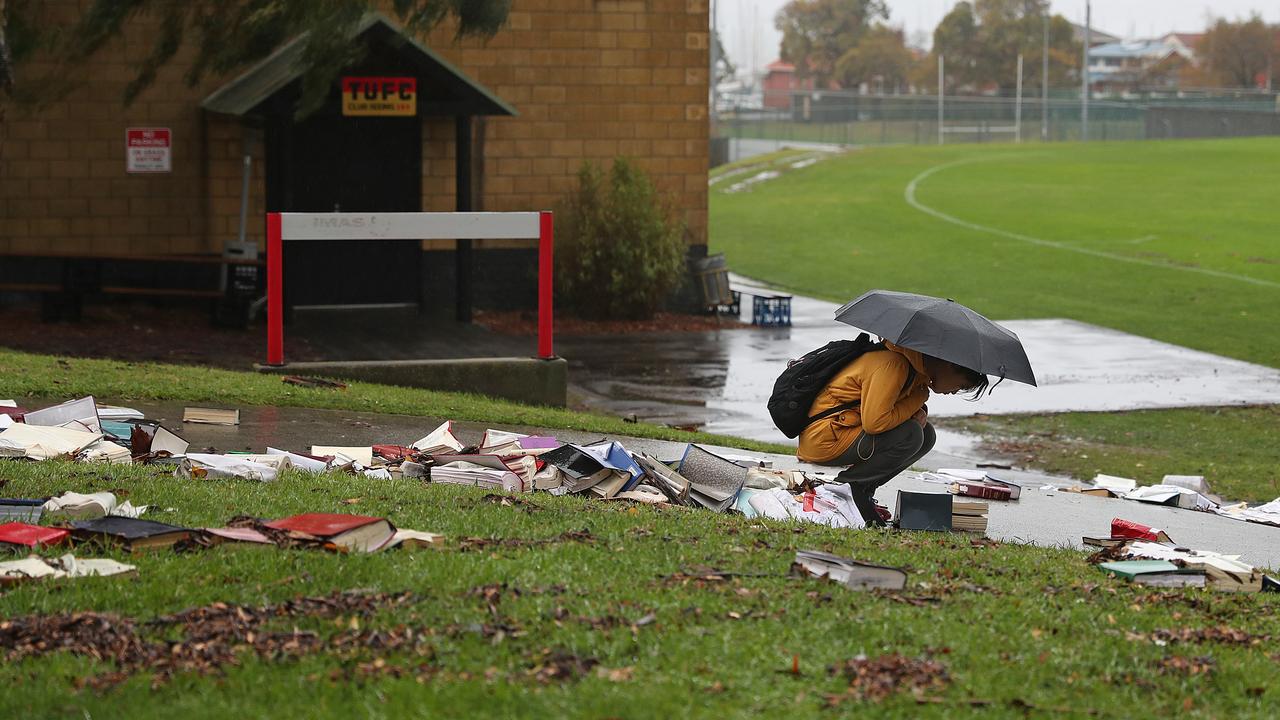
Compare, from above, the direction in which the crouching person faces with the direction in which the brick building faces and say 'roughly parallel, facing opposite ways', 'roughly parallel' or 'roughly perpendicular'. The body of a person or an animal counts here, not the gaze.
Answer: roughly perpendicular

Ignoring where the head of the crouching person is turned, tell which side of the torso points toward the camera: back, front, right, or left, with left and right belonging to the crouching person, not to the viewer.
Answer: right

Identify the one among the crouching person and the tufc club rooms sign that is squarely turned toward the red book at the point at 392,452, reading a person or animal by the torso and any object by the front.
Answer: the tufc club rooms sign

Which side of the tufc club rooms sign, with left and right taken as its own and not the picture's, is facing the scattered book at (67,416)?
front

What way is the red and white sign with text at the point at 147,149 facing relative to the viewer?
toward the camera

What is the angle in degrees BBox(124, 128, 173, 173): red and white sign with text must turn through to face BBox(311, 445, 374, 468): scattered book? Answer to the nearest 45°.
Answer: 0° — it already faces it

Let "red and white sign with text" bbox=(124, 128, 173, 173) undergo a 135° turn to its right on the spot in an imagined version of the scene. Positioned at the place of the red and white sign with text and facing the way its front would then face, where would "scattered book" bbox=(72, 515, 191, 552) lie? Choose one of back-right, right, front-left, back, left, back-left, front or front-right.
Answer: back-left

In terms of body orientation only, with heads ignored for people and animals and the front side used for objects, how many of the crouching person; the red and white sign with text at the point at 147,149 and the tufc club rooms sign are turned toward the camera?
2

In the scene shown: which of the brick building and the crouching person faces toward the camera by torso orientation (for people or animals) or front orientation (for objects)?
the brick building

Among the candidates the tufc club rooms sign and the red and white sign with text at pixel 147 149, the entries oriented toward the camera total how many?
2

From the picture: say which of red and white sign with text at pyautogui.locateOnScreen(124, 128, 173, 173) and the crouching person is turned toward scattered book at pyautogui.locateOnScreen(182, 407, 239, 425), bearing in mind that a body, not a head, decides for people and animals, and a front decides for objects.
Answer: the red and white sign with text

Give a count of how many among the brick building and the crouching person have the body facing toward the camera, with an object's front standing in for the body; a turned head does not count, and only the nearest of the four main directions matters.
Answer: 1

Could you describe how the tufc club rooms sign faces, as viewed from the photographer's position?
facing the viewer

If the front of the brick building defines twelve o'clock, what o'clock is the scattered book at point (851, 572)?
The scattered book is roughly at 12 o'clock from the brick building.
